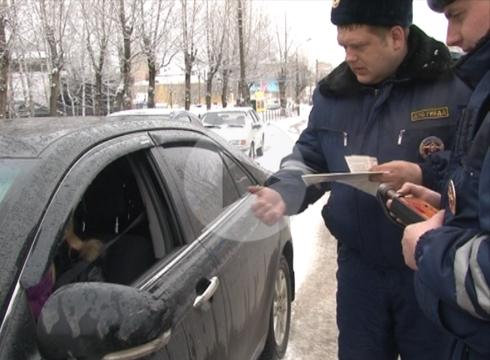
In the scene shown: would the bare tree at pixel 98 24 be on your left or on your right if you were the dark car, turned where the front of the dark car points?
on your right

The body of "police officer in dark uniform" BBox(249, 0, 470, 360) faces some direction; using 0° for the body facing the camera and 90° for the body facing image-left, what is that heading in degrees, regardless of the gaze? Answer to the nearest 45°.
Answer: approximately 45°

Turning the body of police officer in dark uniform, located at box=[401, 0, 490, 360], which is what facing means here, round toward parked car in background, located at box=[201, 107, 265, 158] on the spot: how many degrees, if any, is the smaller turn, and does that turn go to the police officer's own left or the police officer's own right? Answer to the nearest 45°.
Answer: approximately 90° to the police officer's own right

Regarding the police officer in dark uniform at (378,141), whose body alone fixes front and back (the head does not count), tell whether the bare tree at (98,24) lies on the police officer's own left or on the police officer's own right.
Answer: on the police officer's own right

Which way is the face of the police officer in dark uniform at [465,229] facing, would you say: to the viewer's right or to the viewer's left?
to the viewer's left

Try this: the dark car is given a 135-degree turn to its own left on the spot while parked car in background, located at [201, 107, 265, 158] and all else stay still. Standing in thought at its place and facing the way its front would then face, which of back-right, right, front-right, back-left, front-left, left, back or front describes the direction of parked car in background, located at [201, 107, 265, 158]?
left

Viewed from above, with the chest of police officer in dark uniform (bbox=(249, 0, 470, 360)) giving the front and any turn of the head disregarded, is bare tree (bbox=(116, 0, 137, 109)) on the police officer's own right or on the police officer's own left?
on the police officer's own right

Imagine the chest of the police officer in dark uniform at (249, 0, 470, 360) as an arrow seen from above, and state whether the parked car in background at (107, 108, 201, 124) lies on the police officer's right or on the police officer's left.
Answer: on the police officer's right

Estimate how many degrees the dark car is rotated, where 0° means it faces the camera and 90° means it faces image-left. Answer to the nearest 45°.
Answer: approximately 45°

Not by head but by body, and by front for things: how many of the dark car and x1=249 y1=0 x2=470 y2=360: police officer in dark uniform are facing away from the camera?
0

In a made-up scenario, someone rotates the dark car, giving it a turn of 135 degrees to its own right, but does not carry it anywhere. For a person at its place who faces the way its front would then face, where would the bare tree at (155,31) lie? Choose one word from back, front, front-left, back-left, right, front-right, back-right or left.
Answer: front

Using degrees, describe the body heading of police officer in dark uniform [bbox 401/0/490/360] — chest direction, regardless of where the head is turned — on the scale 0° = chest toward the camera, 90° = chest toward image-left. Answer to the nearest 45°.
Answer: approximately 90°

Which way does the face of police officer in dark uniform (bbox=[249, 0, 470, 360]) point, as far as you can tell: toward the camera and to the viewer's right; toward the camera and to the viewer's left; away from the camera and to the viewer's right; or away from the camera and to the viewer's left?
toward the camera and to the viewer's left
